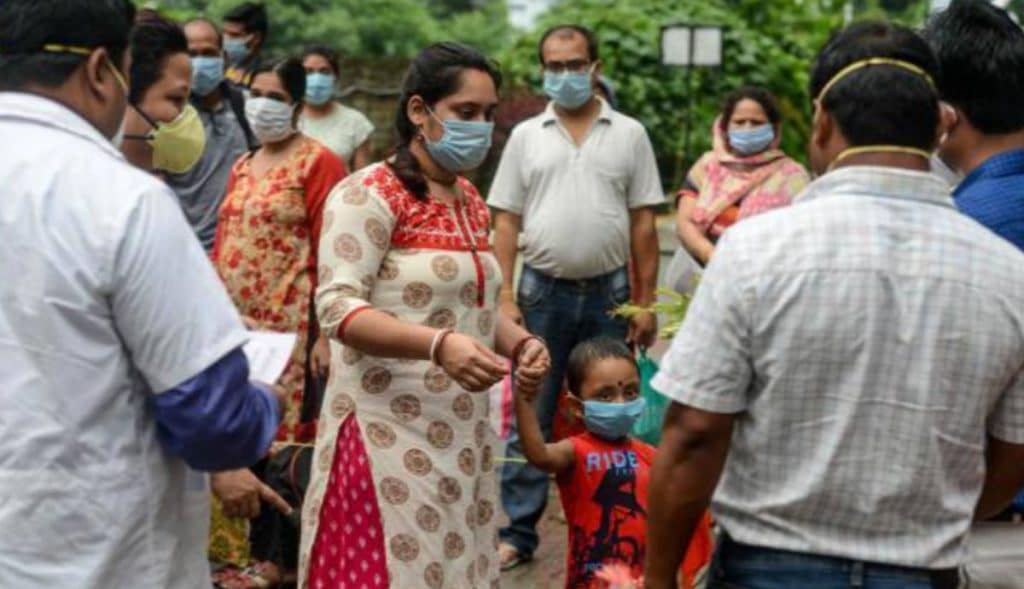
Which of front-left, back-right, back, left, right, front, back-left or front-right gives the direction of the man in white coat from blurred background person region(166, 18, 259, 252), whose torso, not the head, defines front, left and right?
front

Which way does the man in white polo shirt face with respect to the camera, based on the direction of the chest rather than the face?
toward the camera

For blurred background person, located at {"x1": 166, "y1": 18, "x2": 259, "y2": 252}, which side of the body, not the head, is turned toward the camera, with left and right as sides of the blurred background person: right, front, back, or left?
front

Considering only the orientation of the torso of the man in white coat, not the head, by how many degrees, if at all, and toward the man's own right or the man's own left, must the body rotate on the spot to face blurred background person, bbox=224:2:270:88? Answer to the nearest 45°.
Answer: approximately 45° to the man's own left

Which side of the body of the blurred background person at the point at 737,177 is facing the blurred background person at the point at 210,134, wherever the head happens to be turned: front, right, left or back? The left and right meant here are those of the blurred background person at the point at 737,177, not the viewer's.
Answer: right

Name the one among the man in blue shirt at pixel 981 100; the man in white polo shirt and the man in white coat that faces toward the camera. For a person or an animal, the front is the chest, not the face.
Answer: the man in white polo shirt

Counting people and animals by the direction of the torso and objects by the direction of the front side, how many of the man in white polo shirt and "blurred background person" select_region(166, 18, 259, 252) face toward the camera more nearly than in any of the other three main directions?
2

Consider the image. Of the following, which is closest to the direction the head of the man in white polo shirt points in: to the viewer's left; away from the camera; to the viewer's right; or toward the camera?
toward the camera

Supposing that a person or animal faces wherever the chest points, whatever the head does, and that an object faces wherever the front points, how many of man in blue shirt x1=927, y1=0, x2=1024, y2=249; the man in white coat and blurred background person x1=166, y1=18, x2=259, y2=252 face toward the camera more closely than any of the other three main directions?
1

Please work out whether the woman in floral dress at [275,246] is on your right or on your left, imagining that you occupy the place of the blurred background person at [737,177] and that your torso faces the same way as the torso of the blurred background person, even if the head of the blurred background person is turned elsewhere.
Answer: on your right

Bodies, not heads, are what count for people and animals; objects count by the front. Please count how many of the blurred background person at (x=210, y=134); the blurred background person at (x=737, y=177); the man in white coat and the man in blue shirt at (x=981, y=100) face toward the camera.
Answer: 2

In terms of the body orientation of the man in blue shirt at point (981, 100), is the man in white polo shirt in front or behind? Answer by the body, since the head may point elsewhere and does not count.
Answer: in front

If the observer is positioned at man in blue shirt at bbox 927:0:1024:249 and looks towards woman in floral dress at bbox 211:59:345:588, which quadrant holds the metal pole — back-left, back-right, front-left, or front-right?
front-right

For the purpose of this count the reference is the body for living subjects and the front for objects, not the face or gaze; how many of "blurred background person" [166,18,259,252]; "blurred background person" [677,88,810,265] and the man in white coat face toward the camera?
2

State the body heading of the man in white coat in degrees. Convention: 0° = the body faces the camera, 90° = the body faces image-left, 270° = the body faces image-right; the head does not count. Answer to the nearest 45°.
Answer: approximately 225°

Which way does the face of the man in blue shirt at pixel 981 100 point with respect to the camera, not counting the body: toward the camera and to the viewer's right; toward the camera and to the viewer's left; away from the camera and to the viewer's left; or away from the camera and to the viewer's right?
away from the camera and to the viewer's left

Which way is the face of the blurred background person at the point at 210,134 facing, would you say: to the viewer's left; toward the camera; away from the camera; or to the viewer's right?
toward the camera
